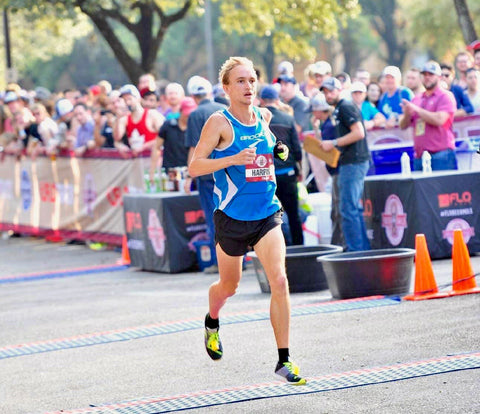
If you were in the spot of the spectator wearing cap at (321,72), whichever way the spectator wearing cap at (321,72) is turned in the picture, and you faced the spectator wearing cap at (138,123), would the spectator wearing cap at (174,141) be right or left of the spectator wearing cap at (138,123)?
left

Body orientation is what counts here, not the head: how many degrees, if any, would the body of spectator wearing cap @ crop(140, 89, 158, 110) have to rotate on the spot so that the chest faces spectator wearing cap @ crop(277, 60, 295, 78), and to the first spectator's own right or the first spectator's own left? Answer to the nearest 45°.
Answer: approximately 45° to the first spectator's own left
